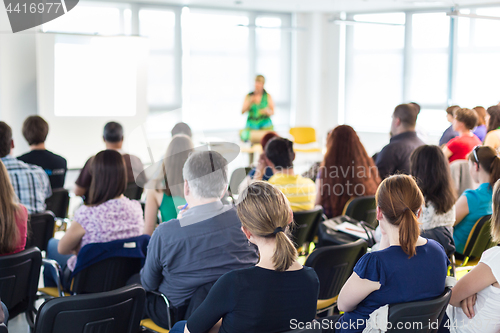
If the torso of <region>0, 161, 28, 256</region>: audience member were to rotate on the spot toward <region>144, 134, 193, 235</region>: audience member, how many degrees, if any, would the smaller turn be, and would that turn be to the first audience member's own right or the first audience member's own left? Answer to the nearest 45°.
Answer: approximately 90° to the first audience member's own right

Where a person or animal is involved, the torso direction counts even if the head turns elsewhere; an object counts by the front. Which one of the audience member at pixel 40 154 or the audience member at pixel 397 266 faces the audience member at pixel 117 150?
the audience member at pixel 397 266

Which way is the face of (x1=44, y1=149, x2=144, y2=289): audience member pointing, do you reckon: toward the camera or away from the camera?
away from the camera

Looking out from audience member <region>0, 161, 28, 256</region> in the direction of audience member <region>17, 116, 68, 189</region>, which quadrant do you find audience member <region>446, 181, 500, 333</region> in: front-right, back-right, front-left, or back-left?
back-right

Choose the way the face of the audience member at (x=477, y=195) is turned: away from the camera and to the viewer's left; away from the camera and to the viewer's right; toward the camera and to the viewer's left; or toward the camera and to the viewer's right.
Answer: away from the camera and to the viewer's left

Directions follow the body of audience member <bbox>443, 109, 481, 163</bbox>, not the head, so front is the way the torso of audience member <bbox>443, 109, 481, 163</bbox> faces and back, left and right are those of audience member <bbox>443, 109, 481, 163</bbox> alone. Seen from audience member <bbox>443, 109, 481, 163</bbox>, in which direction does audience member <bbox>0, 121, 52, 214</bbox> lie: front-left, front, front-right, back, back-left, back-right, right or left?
left

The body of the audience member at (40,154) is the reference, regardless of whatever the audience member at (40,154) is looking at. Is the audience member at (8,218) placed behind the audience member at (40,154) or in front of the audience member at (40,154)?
behind

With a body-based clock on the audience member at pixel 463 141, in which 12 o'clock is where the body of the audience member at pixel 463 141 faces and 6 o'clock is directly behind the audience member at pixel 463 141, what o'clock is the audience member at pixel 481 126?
the audience member at pixel 481 126 is roughly at 2 o'clock from the audience member at pixel 463 141.

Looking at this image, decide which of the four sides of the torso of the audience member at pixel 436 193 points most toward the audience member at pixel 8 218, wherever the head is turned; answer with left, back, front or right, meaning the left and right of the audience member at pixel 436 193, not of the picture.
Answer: left

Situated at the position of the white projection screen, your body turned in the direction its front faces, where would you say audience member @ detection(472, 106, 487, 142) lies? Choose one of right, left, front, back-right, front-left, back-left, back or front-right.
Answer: front-left

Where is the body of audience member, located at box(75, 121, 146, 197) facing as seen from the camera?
away from the camera

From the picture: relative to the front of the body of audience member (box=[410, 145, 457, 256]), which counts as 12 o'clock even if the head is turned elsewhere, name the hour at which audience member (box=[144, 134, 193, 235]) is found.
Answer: audience member (box=[144, 134, 193, 235]) is roughly at 10 o'clock from audience member (box=[410, 145, 457, 256]).

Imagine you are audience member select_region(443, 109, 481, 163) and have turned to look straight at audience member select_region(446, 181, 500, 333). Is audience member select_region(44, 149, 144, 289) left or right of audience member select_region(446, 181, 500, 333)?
right

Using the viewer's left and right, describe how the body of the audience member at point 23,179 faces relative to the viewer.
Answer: facing away from the viewer

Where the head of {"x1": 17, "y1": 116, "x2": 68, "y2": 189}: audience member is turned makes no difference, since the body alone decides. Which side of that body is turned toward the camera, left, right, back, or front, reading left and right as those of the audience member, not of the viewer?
back

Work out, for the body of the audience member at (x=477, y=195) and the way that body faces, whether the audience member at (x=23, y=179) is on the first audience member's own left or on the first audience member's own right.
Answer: on the first audience member's own left

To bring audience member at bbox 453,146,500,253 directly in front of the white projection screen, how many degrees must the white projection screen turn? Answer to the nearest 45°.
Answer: approximately 45° to its left

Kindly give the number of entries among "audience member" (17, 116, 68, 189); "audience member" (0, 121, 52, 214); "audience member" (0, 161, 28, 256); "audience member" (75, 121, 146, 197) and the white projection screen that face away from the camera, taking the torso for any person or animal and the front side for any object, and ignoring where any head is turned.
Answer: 4

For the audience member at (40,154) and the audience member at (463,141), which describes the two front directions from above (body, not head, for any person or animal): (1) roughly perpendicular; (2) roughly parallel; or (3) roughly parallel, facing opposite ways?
roughly parallel
